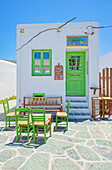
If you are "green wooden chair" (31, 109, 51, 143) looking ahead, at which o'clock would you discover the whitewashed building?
The whitewashed building is roughly at 11 o'clock from the green wooden chair.

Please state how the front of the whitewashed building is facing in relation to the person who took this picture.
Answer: facing the viewer

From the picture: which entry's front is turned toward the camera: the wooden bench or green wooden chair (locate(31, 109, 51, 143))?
the wooden bench

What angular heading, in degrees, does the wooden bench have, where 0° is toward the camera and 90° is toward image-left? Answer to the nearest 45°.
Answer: approximately 0°

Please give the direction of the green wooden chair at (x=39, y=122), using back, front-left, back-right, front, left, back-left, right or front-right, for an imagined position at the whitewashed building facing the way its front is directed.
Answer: front

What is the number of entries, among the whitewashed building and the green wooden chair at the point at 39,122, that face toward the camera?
1

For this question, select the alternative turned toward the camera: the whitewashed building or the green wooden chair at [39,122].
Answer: the whitewashed building

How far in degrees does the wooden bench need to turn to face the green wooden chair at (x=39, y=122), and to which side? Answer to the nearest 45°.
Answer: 0° — it already faces it

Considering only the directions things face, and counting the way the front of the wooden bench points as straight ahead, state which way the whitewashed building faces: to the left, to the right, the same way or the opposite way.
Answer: the same way

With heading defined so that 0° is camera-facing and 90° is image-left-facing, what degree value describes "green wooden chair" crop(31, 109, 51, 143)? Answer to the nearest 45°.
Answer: approximately 225°

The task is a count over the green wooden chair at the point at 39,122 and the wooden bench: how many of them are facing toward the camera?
1
